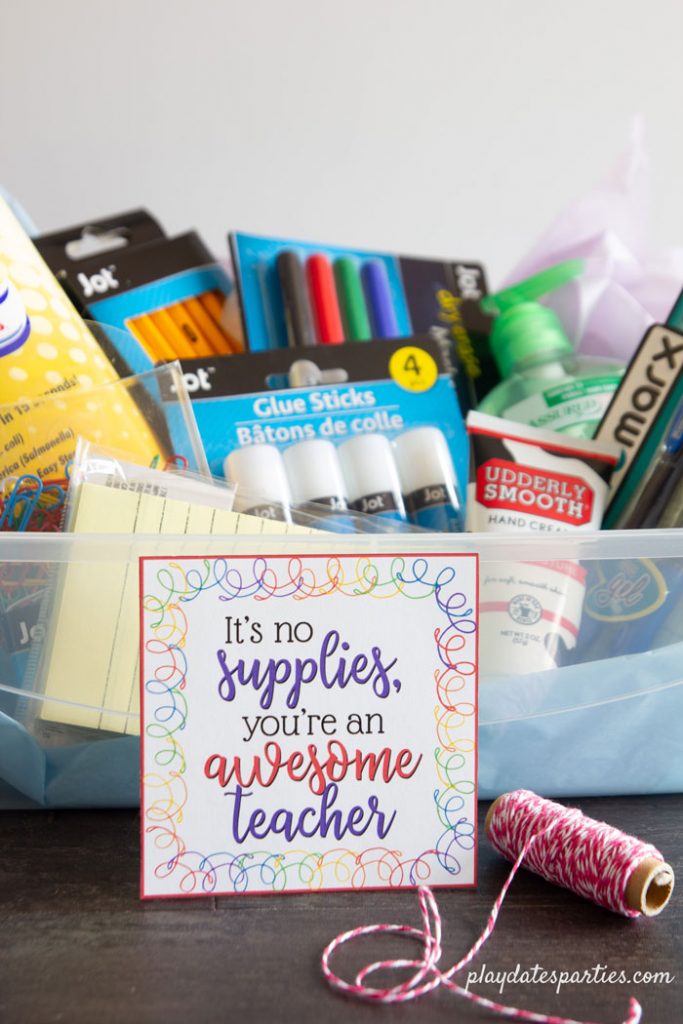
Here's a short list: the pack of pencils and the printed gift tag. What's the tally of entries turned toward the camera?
2

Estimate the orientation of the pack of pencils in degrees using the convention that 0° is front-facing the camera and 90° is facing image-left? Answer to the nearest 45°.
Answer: approximately 0°
